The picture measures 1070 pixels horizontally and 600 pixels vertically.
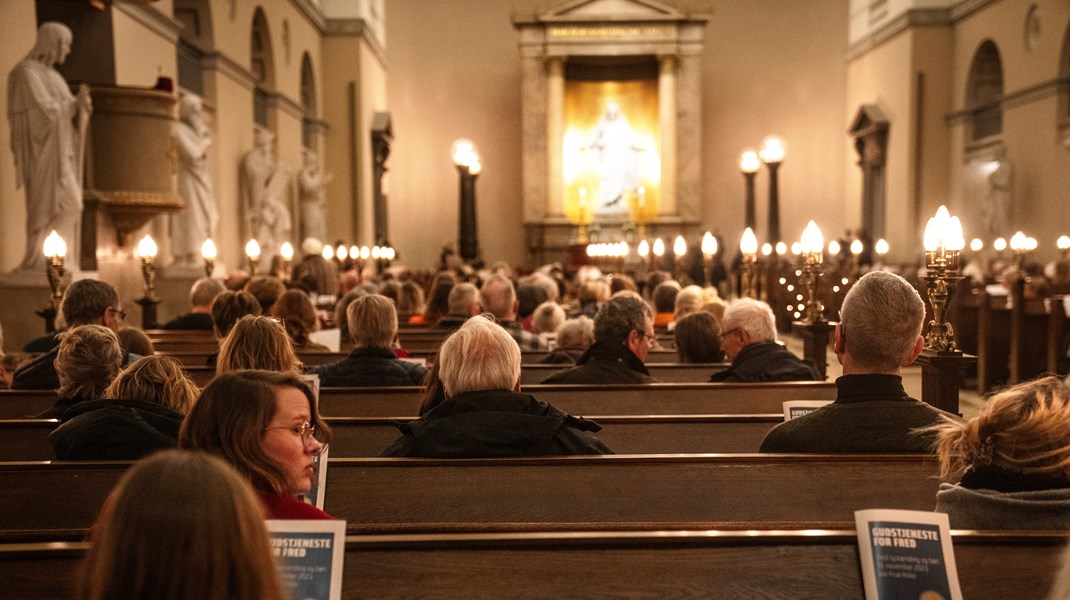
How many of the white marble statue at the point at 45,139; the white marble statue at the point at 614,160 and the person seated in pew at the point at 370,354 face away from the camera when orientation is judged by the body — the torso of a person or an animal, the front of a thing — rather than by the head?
1

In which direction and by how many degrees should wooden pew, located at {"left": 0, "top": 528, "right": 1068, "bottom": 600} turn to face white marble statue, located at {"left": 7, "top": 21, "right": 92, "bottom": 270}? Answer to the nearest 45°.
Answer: approximately 45° to its left

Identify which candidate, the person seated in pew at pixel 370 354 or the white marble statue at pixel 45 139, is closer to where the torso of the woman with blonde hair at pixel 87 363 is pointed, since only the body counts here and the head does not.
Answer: the white marble statue

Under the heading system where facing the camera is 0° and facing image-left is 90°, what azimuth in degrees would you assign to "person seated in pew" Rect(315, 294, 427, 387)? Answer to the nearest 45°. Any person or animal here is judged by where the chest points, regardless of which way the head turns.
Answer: approximately 180°

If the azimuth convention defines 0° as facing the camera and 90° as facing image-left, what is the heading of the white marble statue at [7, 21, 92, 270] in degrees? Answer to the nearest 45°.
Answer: approximately 270°

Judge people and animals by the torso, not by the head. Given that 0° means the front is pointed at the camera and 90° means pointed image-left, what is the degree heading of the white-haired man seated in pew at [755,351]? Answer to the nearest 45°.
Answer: approximately 135°

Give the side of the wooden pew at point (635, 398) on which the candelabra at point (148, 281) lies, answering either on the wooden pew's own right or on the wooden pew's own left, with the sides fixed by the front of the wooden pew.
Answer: on the wooden pew's own left

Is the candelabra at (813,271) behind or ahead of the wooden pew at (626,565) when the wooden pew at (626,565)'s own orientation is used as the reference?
ahead

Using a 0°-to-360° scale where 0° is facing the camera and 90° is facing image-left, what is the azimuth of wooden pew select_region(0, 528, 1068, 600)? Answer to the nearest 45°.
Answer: approximately 180°

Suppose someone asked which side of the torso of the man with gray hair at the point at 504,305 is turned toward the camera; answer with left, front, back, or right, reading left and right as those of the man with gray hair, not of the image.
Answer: back

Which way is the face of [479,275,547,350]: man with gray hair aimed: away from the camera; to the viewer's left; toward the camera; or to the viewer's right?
away from the camera

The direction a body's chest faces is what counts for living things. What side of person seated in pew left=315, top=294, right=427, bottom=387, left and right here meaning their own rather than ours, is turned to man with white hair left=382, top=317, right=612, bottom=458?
back

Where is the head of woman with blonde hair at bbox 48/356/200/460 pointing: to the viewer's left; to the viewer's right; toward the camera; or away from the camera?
away from the camera

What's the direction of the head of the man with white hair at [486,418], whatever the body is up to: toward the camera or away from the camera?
away from the camera

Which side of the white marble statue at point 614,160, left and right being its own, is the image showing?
front

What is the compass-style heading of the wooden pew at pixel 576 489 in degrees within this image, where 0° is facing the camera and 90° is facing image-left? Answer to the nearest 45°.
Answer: approximately 180°

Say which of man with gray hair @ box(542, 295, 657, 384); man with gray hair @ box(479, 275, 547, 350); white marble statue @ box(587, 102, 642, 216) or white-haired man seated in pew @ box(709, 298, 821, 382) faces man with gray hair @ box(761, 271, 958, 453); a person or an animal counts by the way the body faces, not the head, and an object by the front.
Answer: the white marble statue
